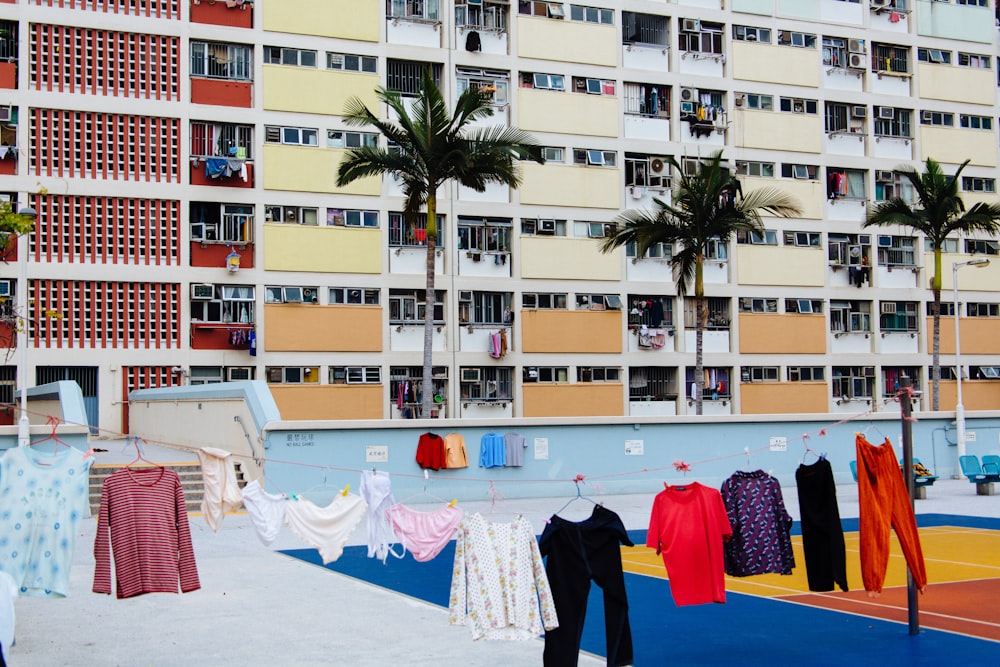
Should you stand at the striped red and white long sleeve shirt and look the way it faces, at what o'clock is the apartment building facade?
The apartment building facade is roughly at 7 o'clock from the striped red and white long sleeve shirt.

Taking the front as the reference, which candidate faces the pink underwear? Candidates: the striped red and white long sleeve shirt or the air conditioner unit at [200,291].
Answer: the air conditioner unit

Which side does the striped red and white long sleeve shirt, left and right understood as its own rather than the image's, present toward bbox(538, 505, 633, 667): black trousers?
left

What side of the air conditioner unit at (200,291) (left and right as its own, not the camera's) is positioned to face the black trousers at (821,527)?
front

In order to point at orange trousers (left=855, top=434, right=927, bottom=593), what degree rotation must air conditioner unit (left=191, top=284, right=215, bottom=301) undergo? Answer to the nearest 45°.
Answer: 0° — it already faces it

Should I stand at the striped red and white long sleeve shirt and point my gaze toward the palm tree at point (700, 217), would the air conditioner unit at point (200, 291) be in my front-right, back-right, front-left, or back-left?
front-left

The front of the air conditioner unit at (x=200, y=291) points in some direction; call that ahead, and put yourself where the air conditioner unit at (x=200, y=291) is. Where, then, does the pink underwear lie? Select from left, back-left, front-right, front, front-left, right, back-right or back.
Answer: front

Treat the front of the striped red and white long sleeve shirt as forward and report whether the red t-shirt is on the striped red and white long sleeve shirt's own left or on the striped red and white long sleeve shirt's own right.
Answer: on the striped red and white long sleeve shirt's own left

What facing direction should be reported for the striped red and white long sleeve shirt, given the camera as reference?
facing the viewer

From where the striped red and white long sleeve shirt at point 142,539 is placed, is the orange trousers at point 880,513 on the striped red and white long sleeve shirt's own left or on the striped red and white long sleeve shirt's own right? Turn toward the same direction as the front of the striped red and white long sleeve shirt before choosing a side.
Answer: on the striped red and white long sleeve shirt's own left

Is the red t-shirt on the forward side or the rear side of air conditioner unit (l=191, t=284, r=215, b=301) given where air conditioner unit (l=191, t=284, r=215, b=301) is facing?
on the forward side

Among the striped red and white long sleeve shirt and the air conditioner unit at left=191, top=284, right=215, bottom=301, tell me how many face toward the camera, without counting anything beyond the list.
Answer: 2

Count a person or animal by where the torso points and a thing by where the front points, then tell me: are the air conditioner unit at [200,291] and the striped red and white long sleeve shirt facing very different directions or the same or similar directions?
same or similar directions

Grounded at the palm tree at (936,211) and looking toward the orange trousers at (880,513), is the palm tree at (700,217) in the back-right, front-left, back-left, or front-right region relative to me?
front-right

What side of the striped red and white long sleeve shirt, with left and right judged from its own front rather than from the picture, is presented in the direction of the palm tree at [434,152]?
back
